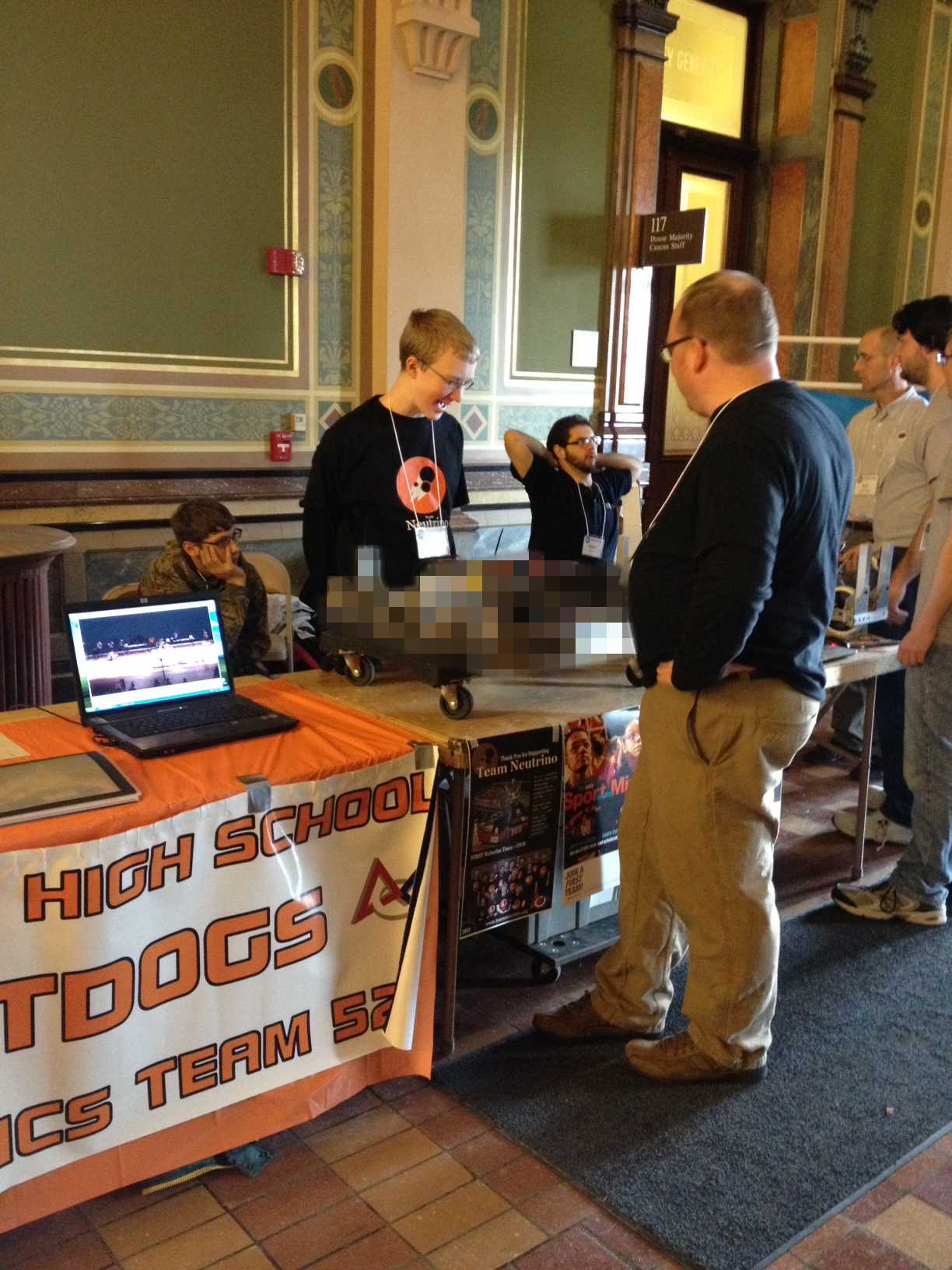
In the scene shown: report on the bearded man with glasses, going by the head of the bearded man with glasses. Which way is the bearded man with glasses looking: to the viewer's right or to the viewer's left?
to the viewer's right

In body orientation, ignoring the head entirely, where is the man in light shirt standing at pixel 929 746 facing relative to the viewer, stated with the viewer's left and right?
facing to the left of the viewer

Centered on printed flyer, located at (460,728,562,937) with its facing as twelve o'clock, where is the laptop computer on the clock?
The laptop computer is roughly at 4 o'clock from the printed flyer.

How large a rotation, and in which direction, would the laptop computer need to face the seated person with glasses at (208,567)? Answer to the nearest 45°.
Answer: approximately 135° to its left

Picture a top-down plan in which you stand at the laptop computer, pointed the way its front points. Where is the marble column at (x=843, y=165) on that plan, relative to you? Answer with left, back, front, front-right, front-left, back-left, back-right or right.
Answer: left

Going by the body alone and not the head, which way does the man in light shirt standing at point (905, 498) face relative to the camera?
to the viewer's left

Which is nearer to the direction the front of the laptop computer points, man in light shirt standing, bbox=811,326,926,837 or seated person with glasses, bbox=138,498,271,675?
the man in light shirt standing

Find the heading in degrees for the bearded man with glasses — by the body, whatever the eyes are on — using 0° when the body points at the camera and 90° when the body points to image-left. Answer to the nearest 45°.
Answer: approximately 315°

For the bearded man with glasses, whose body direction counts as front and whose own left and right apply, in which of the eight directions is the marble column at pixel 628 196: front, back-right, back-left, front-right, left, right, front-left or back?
back-left
